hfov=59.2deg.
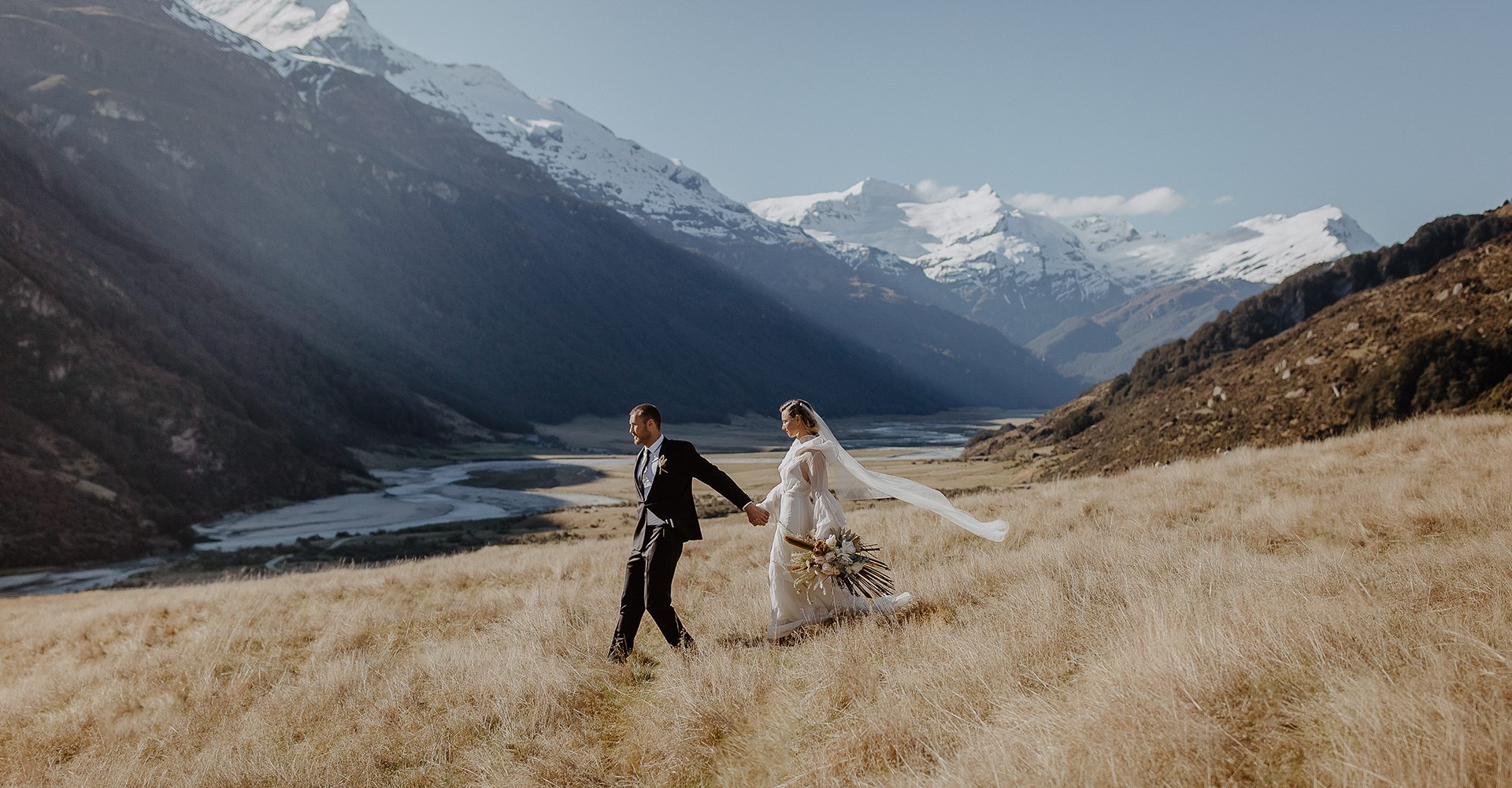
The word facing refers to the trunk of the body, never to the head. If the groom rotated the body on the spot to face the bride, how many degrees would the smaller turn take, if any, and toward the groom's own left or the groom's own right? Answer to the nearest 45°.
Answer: approximately 135° to the groom's own left

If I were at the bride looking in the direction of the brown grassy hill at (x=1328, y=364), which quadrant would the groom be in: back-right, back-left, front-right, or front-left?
back-left

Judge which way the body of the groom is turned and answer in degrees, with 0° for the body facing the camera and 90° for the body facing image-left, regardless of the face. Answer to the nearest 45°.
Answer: approximately 45°

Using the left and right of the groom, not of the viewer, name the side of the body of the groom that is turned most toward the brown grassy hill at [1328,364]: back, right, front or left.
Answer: back
